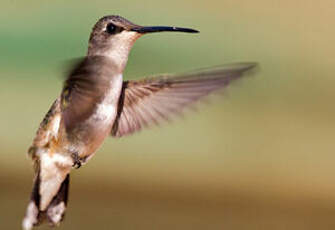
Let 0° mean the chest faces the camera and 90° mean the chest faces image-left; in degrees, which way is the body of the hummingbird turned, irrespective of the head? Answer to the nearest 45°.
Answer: approximately 270°
